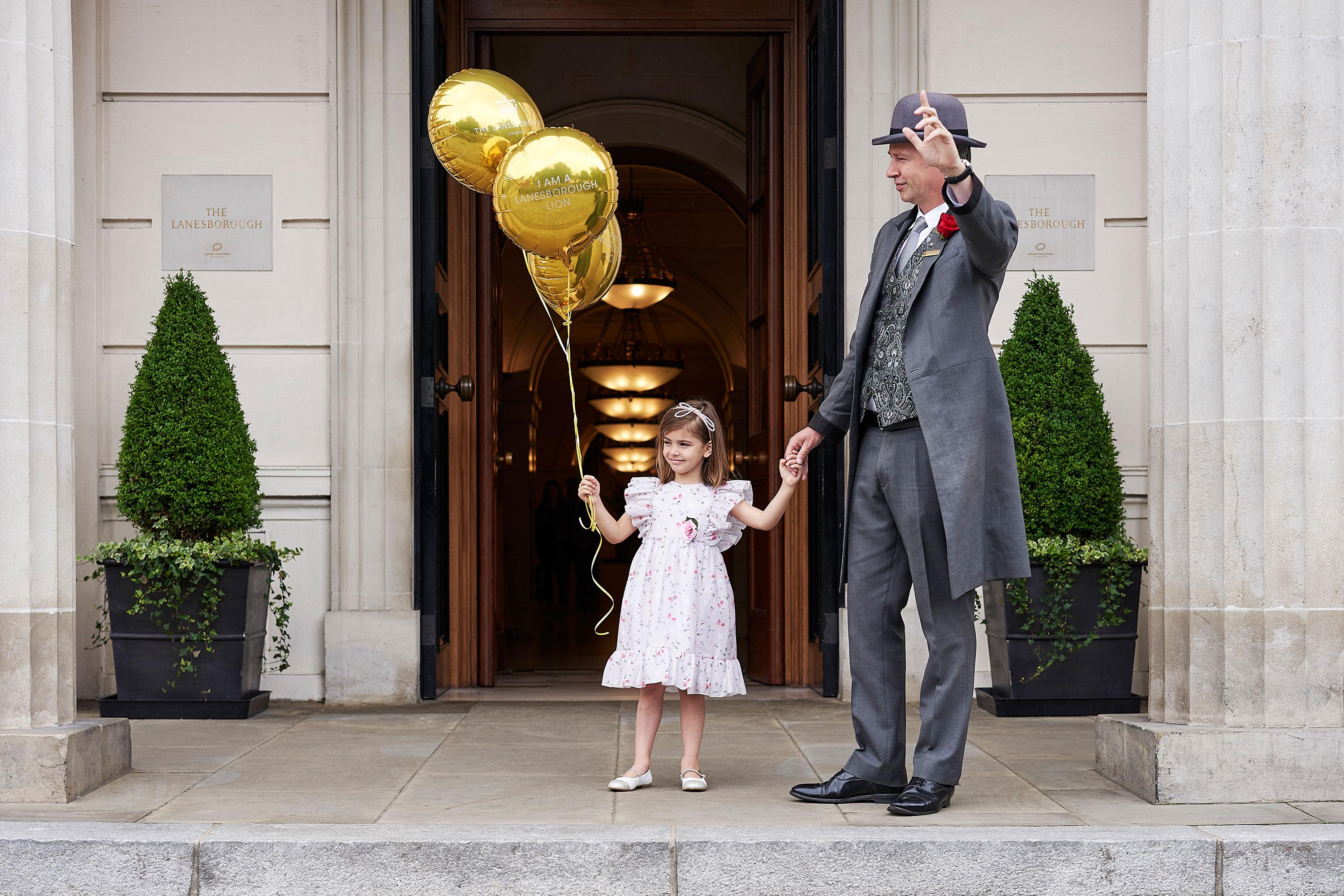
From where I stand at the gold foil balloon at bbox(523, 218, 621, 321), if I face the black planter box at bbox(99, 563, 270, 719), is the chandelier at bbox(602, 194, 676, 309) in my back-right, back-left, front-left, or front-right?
front-right

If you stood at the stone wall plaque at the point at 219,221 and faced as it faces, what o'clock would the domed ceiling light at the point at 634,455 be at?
The domed ceiling light is roughly at 7 o'clock from the stone wall plaque.

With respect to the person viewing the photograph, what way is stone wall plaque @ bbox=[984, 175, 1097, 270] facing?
facing the viewer

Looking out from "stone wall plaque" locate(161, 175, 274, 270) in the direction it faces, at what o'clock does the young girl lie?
The young girl is roughly at 11 o'clock from the stone wall plaque.

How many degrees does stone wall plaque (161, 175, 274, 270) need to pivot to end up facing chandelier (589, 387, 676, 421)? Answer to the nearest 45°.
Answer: approximately 135° to its left

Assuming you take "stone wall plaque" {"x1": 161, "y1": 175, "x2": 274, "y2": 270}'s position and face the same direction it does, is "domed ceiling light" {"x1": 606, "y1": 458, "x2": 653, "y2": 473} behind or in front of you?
behind

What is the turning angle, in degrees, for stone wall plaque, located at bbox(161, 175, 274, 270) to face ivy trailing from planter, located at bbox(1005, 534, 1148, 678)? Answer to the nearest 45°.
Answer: approximately 45° to its left

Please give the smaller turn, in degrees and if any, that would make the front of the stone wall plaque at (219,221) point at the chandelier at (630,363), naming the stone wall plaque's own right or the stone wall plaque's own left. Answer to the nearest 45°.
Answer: approximately 135° to the stone wall plaque's own left

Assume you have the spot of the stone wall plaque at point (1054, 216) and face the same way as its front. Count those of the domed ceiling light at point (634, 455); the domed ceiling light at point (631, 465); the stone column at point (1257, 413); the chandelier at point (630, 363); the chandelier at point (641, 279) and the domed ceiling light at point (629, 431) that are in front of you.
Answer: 1

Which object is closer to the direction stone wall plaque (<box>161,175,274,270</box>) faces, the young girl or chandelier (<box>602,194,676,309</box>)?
the young girl

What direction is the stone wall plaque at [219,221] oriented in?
toward the camera

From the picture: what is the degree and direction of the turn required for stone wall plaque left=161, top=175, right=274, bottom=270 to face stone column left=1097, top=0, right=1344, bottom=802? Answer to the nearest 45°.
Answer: approximately 45° to its left

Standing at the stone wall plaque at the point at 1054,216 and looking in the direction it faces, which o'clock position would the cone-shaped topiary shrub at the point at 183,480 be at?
The cone-shaped topiary shrub is roughly at 2 o'clock from the stone wall plaque.

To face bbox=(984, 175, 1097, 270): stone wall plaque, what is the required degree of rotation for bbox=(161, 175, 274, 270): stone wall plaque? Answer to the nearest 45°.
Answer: approximately 90° to its left

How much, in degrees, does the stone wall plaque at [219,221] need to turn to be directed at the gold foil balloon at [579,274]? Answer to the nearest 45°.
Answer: approximately 45° to its left

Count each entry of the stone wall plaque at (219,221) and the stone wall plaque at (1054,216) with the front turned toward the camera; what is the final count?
2

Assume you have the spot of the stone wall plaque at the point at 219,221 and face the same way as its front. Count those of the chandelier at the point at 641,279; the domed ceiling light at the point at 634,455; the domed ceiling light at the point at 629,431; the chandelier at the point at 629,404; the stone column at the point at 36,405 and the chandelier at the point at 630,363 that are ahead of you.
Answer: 1
